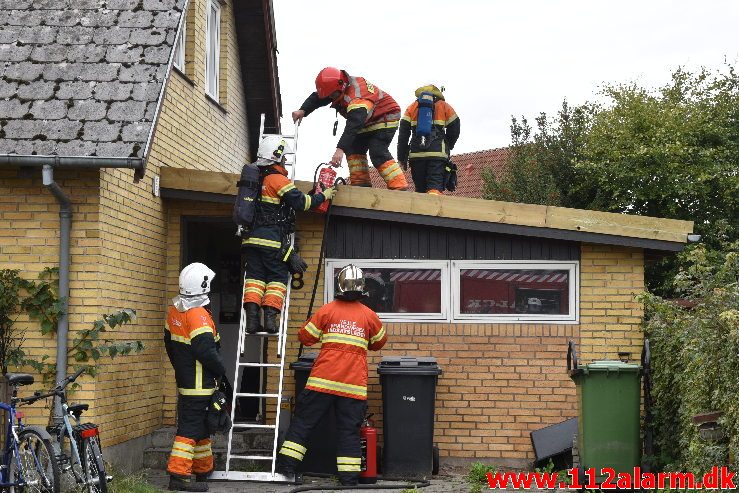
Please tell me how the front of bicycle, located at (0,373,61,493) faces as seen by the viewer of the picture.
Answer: facing away from the viewer and to the left of the viewer

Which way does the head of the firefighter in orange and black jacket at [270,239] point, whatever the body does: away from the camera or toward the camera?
away from the camera

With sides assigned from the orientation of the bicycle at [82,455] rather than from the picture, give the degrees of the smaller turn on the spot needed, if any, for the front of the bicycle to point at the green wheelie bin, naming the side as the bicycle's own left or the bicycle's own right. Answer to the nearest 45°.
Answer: approximately 135° to the bicycle's own right

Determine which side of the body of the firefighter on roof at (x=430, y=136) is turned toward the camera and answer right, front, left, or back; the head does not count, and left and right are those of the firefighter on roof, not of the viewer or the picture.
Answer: back

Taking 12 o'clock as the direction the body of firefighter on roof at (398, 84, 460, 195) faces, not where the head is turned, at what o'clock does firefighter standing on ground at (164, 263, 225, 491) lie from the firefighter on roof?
The firefighter standing on ground is roughly at 7 o'clock from the firefighter on roof.

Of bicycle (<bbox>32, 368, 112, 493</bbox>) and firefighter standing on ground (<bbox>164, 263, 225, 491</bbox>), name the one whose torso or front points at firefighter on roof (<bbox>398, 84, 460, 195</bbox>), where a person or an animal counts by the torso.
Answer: the firefighter standing on ground

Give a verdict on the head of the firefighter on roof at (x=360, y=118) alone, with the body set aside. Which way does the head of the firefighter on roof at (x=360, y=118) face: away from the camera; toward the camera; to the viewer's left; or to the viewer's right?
to the viewer's left

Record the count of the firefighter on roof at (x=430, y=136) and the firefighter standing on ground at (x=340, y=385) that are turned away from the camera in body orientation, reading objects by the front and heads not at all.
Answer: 2

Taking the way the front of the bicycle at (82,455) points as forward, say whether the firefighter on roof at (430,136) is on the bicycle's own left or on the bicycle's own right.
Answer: on the bicycle's own right

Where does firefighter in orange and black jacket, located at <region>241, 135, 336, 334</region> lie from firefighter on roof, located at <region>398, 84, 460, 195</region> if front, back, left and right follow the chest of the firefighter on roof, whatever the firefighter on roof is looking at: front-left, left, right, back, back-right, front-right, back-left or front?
back-left

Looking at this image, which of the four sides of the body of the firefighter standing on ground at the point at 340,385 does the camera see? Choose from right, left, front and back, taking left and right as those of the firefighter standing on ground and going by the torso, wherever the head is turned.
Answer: back
